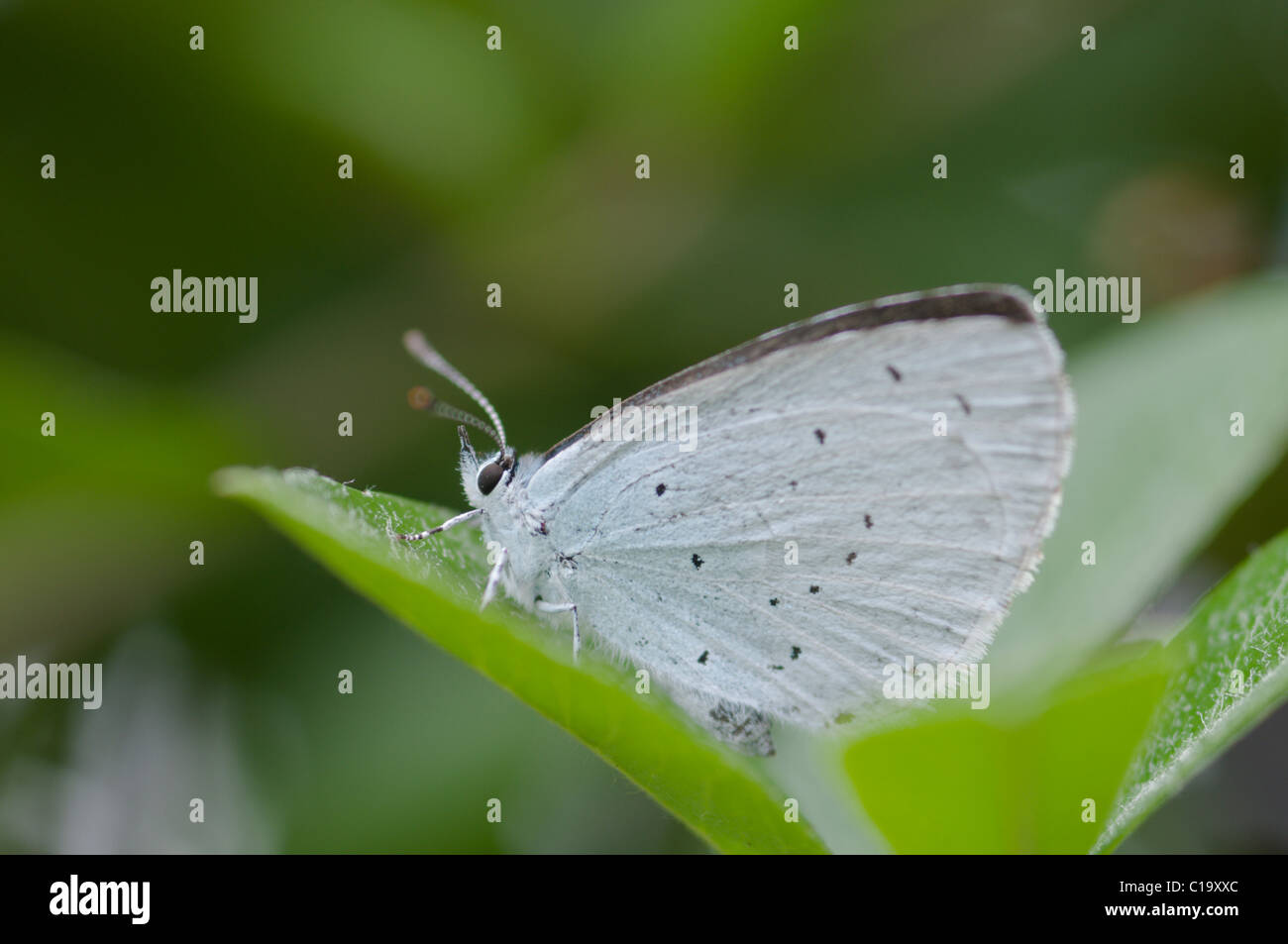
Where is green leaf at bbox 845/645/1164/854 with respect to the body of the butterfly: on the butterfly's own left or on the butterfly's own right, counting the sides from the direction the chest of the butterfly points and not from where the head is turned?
on the butterfly's own left

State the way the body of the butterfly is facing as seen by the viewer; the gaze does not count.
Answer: to the viewer's left

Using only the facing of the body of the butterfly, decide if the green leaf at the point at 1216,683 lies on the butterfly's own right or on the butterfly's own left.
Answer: on the butterfly's own left
